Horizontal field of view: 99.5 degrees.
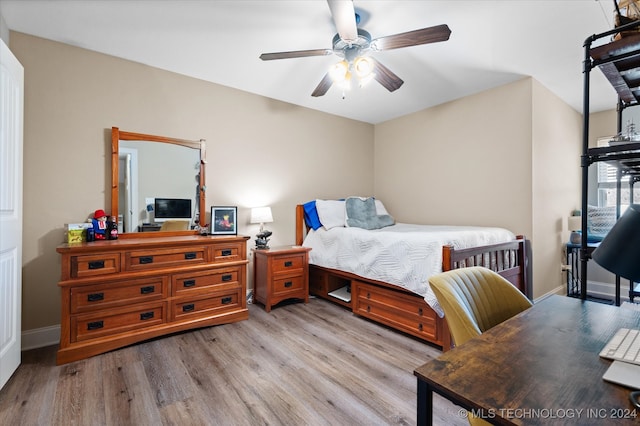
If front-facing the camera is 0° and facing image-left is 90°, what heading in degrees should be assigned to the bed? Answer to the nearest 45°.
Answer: approximately 315°

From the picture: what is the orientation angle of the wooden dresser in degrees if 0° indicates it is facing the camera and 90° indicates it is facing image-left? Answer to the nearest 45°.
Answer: approximately 315°

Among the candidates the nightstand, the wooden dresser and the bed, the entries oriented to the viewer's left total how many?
0

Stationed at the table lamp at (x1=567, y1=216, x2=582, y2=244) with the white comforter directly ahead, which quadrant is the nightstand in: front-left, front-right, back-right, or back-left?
front-right

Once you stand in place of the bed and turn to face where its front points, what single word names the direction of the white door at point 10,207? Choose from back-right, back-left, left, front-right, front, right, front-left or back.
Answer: right

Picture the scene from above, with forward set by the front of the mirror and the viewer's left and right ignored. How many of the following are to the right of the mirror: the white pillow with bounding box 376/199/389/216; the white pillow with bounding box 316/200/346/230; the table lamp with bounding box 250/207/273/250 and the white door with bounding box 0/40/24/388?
1

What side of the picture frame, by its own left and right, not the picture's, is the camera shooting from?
front

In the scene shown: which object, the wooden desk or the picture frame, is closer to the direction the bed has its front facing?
the wooden desk

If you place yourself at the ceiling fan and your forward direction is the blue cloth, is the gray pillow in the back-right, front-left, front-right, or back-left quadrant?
front-right

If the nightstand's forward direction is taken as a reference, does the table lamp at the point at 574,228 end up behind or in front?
in front

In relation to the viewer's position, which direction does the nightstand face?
facing the viewer and to the right of the viewer

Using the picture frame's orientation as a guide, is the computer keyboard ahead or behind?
ahead

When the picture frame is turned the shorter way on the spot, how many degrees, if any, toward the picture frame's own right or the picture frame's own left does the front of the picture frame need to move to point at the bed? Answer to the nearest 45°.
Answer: approximately 45° to the picture frame's own left

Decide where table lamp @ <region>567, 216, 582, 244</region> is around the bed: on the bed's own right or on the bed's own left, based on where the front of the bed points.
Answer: on the bed's own left

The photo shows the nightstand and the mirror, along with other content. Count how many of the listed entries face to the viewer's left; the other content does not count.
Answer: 0

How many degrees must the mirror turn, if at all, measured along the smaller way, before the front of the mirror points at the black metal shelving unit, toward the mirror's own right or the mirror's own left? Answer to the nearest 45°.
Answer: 0° — it already faces it
